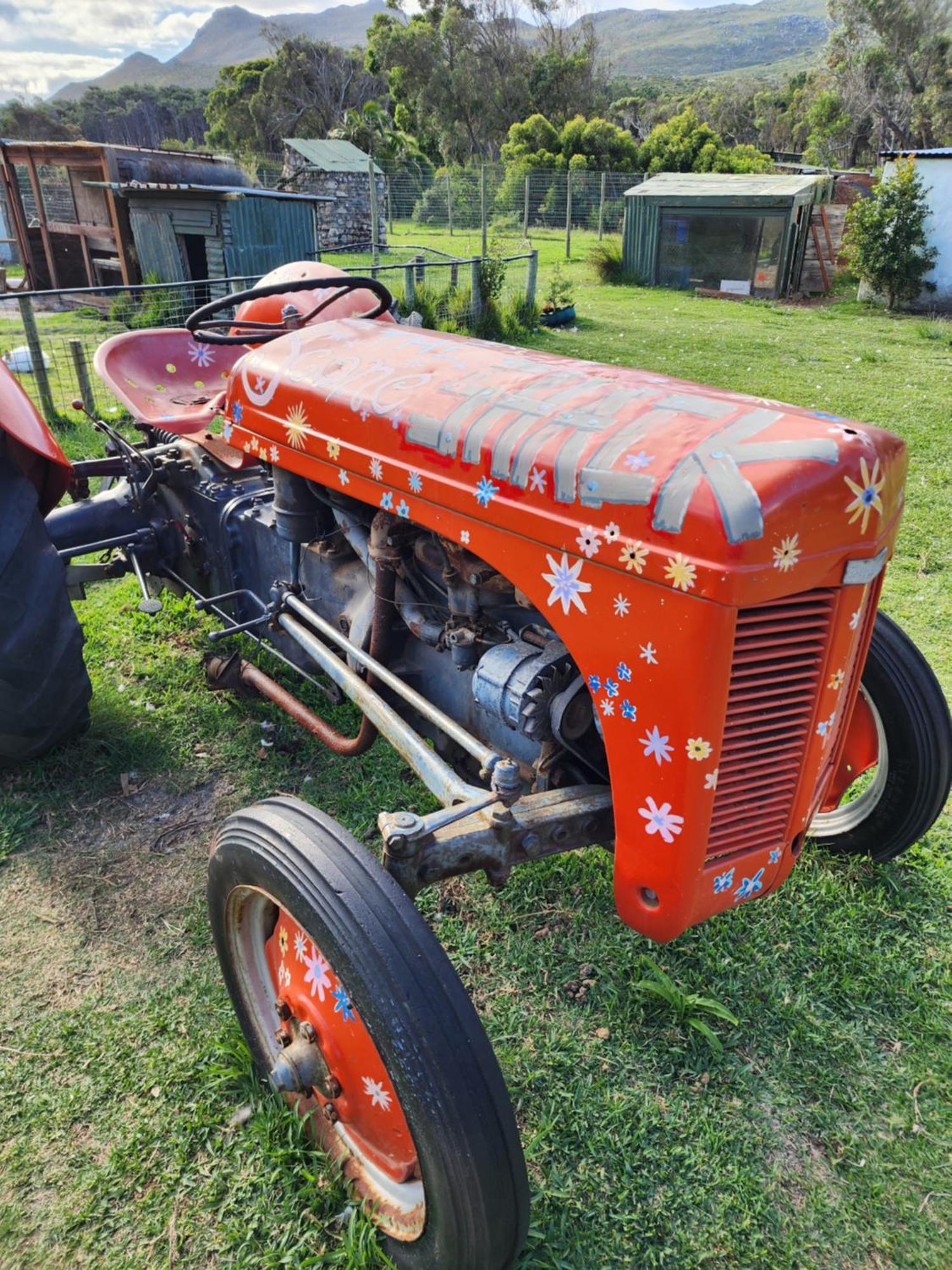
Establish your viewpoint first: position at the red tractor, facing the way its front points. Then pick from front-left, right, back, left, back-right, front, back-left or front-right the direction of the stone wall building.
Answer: back-left

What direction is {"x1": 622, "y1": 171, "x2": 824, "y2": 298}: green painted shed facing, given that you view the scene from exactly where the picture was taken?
facing the viewer

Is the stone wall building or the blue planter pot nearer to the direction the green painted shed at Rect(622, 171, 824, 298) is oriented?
the blue planter pot

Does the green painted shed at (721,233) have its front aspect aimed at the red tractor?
yes

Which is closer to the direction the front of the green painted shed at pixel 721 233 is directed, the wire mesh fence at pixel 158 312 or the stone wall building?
the wire mesh fence

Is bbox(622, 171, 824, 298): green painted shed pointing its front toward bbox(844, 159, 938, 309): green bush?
no

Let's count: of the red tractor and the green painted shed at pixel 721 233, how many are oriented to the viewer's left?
0

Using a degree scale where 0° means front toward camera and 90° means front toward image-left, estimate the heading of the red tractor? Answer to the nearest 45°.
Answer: approximately 315°

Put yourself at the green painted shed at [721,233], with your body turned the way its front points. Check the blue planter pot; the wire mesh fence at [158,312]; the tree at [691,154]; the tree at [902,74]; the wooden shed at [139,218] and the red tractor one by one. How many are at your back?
2

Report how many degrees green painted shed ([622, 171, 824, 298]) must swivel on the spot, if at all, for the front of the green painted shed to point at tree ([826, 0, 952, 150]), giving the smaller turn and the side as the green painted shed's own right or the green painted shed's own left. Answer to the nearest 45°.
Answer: approximately 180°

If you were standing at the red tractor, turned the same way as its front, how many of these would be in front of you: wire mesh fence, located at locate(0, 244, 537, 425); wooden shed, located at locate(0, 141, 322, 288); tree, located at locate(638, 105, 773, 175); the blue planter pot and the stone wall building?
0

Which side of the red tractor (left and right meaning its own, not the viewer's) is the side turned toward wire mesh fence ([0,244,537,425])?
back

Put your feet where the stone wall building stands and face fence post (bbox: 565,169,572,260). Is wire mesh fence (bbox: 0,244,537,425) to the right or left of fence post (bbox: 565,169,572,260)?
right

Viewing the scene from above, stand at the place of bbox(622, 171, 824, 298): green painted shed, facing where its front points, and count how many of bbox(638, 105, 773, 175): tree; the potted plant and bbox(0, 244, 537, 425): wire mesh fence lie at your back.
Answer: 1

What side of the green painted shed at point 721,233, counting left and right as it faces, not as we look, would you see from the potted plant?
front

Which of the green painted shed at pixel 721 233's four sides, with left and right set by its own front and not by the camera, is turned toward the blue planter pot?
front

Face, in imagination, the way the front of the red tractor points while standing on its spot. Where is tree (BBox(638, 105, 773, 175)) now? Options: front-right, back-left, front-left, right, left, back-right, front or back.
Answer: back-left

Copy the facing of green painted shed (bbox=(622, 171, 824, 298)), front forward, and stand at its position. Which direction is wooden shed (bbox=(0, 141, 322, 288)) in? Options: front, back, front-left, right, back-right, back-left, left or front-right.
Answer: front-right

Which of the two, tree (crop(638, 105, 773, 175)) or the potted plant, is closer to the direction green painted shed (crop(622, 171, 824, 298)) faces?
the potted plant

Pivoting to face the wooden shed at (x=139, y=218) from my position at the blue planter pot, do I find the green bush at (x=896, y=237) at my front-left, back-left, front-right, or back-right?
back-right
